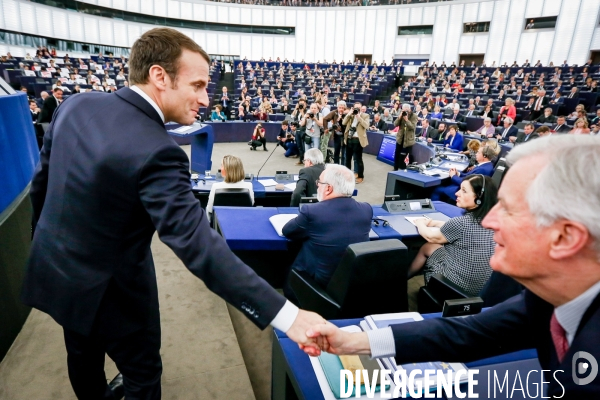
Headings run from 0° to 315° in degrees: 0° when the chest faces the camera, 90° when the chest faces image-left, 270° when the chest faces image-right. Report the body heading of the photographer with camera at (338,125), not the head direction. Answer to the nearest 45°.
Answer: approximately 0°

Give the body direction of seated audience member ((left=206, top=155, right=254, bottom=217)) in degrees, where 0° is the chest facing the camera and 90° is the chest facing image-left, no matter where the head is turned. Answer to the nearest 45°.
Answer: approximately 180°

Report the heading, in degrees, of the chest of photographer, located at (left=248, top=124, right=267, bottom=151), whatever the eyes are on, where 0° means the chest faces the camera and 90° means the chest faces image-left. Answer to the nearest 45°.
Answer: approximately 0°

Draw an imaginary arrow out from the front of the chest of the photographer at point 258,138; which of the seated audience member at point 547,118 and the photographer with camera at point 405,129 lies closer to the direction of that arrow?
the photographer with camera

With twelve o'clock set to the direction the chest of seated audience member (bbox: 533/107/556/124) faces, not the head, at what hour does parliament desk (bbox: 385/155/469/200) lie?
The parliament desk is roughly at 11 o'clock from the seated audience member.

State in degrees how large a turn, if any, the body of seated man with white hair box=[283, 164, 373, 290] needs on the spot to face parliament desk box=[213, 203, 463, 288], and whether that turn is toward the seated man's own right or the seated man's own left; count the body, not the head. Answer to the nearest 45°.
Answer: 0° — they already face it

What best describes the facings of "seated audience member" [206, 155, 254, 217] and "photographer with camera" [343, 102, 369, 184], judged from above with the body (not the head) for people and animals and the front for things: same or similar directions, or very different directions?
very different directions

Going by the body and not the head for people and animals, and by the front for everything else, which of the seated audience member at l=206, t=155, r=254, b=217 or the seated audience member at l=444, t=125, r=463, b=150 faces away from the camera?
the seated audience member at l=206, t=155, r=254, b=217

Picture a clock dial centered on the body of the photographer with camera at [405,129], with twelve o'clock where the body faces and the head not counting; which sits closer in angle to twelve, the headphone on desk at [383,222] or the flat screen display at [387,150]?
the headphone on desk

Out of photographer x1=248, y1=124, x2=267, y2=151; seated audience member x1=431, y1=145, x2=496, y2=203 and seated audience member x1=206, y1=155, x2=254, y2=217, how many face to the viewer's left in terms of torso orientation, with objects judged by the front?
1

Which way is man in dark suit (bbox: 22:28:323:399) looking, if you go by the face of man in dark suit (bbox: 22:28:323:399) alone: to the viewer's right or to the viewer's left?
to the viewer's right

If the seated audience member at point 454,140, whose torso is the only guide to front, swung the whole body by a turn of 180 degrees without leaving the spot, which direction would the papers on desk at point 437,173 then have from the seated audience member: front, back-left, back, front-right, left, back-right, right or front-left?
back-right

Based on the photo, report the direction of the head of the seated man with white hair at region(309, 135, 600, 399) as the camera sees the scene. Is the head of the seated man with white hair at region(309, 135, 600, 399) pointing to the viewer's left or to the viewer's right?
to the viewer's left

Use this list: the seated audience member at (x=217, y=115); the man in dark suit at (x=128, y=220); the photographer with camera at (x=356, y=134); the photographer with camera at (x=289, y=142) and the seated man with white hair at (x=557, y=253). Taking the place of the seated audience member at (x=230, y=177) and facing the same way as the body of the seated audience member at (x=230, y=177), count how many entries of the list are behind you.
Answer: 2
